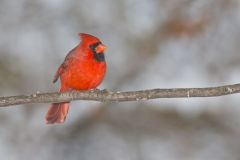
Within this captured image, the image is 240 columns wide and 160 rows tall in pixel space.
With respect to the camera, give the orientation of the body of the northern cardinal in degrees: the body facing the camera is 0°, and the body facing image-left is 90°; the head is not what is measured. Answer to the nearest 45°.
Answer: approximately 315°
